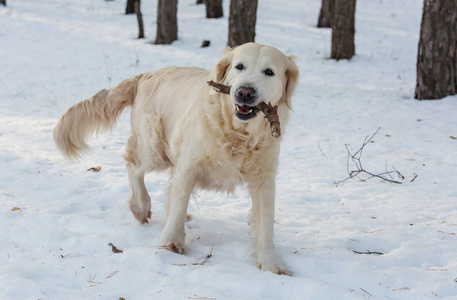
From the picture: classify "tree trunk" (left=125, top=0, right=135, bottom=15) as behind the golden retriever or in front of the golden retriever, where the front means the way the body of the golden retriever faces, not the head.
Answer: behind

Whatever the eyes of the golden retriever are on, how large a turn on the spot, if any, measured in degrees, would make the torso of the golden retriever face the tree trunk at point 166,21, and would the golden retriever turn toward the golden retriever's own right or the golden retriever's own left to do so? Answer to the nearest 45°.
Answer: approximately 135° to the golden retriever's own left

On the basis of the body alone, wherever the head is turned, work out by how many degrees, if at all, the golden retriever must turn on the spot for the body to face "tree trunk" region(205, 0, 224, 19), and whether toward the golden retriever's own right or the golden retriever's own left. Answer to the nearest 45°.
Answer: approximately 135° to the golden retriever's own left

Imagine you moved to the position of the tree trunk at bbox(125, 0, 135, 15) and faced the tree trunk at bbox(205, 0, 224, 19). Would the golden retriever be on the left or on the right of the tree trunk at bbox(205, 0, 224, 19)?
right

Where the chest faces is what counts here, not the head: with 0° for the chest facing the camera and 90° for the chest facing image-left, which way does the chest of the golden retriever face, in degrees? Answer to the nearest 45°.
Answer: approximately 315°

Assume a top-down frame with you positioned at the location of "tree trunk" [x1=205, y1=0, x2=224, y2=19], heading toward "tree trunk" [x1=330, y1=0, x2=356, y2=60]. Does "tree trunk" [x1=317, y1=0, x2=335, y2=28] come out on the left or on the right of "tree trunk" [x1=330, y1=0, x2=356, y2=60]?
left

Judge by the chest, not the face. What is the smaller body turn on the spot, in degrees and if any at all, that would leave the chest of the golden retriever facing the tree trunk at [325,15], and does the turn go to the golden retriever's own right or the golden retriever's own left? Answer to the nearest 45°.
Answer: approximately 135° to the golden retriever's own left

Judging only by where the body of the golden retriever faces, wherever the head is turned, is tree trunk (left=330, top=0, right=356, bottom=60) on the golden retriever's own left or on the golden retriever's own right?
on the golden retriever's own left

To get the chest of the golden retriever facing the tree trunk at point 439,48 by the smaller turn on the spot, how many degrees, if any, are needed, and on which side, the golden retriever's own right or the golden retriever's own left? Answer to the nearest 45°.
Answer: approximately 90° to the golden retriever's own left
